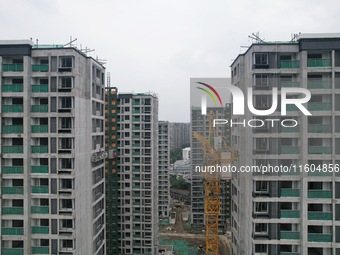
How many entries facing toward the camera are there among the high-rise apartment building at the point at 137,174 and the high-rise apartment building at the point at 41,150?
2

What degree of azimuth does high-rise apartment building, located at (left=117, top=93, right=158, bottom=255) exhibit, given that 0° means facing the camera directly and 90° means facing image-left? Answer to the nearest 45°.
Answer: approximately 0°

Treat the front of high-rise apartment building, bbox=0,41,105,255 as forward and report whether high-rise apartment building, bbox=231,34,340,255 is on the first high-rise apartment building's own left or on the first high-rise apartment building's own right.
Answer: on the first high-rise apartment building's own left

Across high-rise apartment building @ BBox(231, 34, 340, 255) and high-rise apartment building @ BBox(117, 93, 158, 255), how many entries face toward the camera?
2

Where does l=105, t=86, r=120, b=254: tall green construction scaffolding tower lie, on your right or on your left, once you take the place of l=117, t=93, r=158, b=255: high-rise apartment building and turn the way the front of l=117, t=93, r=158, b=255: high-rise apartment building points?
on your right
